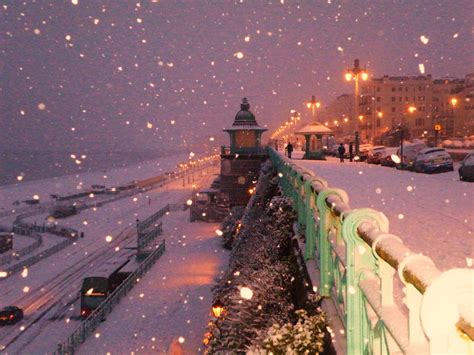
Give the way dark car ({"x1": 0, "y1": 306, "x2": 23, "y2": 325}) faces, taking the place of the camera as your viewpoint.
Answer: facing away from the viewer and to the right of the viewer

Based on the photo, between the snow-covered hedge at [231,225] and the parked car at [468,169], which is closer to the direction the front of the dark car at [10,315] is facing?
the snow-covered hedge

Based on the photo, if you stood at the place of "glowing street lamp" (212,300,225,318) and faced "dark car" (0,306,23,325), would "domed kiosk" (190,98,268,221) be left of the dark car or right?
right

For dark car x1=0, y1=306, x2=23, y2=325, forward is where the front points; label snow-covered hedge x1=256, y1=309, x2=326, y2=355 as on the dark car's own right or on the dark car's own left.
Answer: on the dark car's own right

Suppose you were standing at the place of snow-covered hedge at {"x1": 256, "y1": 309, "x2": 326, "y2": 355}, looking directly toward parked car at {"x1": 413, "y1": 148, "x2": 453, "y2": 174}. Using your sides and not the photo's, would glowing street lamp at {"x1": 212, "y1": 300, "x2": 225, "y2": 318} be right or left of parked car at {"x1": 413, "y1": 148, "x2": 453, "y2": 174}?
left

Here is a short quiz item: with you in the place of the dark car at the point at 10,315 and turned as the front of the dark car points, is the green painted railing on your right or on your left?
on your right
